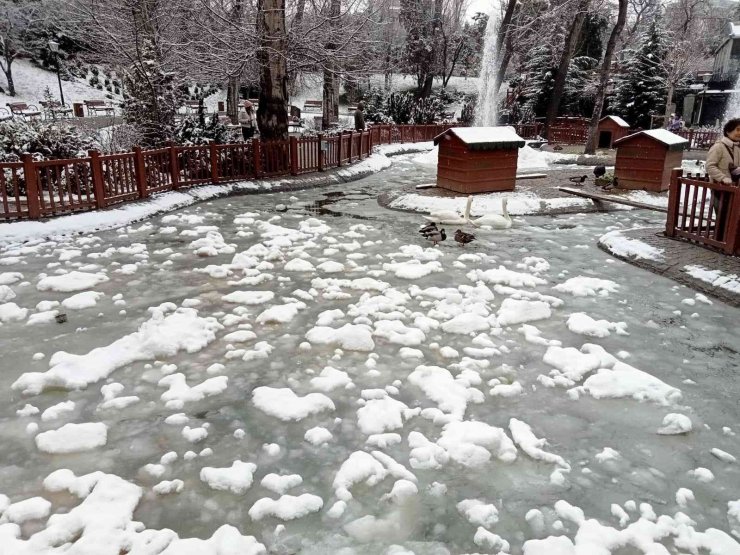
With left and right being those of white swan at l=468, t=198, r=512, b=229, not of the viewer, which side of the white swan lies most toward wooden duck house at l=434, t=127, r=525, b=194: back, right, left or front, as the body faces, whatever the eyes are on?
left

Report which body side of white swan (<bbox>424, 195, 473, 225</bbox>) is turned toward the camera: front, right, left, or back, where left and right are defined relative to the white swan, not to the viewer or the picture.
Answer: right

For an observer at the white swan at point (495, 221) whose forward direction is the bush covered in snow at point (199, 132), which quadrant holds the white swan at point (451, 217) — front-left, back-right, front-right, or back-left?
front-left

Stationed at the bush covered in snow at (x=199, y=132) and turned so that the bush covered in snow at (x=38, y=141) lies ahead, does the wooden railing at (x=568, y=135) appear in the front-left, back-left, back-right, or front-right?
back-left

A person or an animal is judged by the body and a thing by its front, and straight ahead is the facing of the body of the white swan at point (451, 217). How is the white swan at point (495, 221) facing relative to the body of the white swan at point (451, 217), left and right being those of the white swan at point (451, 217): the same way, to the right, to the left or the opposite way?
the same way

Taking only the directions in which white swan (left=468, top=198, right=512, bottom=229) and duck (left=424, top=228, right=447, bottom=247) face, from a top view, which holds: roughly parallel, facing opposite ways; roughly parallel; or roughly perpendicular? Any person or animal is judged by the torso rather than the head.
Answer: roughly parallel

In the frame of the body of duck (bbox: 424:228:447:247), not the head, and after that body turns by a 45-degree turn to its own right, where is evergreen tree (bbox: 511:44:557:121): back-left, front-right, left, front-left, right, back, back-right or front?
back-left

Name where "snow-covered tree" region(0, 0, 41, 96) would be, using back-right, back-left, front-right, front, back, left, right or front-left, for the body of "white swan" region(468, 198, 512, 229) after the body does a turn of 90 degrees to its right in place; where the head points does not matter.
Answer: back-right

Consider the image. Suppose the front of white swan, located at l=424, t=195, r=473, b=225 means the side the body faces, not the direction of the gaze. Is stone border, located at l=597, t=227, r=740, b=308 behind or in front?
in front

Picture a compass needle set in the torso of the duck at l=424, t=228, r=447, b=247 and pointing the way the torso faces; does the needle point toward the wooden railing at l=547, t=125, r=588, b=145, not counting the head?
no

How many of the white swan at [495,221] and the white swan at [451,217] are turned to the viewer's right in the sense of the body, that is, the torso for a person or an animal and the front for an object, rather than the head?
2
